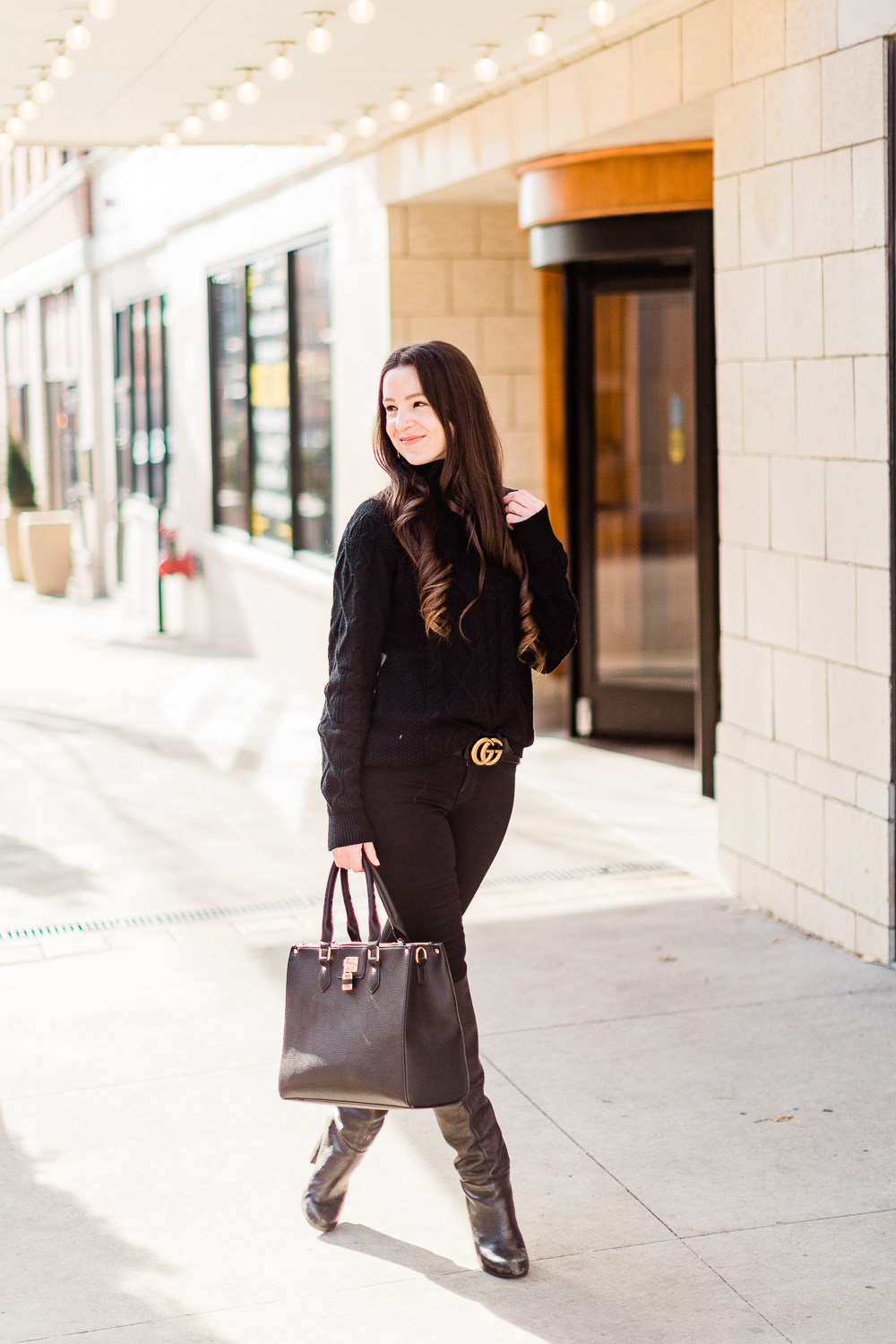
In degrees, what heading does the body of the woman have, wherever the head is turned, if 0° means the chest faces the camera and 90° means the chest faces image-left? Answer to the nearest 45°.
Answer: approximately 315°

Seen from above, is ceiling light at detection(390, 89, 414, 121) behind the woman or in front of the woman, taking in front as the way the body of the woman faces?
behind

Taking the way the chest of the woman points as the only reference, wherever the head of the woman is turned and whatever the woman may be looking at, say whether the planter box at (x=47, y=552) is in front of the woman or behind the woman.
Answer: behind

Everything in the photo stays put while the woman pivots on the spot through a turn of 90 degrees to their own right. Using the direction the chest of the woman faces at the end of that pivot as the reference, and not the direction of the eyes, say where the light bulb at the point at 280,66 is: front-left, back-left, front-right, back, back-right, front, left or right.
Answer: back-right

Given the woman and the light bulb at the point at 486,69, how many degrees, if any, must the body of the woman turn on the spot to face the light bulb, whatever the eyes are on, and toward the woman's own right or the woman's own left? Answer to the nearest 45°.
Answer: approximately 135° to the woman's own left

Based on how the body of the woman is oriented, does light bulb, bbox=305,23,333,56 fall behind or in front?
behind

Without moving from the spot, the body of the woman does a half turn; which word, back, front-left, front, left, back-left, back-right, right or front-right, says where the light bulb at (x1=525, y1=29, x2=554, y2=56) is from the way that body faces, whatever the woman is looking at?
front-right
